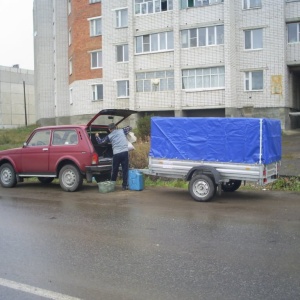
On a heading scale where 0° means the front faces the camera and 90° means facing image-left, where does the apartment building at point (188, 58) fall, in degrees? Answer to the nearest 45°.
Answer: approximately 0°

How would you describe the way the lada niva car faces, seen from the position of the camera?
facing away from the viewer and to the left of the viewer

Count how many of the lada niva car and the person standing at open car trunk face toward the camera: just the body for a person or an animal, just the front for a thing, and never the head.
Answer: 0

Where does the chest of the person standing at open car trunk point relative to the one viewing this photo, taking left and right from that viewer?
facing away from the viewer and to the left of the viewer

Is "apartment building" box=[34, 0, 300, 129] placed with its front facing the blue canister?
yes

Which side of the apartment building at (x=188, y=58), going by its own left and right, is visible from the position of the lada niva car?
front

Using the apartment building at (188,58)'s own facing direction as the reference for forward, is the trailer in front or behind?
in front

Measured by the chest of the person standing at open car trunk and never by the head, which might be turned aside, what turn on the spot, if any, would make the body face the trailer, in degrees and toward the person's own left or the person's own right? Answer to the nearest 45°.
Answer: approximately 180°

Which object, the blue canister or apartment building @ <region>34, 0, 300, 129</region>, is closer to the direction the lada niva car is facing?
the apartment building

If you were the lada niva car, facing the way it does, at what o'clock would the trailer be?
The trailer is roughly at 6 o'clock from the lada niva car.

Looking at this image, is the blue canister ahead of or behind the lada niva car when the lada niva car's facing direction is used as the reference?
behind
